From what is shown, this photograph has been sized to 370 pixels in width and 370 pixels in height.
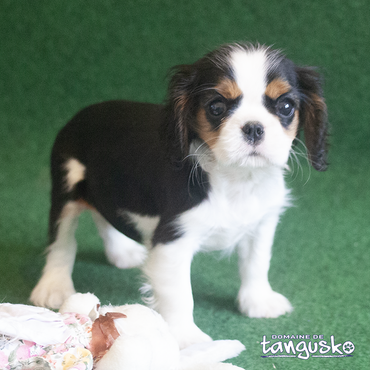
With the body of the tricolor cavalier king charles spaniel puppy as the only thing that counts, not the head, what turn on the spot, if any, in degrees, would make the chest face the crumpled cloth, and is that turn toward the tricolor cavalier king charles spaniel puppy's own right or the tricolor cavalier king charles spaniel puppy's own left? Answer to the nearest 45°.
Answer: approximately 90° to the tricolor cavalier king charles spaniel puppy's own right

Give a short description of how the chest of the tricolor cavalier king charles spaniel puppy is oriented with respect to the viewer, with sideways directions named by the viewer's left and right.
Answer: facing the viewer and to the right of the viewer
